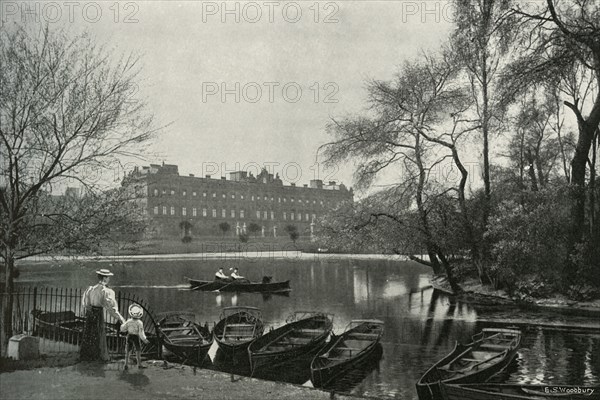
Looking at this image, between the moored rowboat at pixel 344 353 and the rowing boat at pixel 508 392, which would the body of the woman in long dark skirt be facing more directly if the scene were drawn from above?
the moored rowboat

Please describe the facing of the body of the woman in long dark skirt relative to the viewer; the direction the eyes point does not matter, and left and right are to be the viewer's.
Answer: facing away from the viewer and to the right of the viewer

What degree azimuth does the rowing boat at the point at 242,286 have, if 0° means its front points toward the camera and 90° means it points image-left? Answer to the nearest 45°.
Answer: approximately 90°

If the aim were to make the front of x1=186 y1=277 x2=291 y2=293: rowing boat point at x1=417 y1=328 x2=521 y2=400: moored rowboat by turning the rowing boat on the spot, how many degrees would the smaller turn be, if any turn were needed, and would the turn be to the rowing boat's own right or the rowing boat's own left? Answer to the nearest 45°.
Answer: approximately 90° to the rowing boat's own left

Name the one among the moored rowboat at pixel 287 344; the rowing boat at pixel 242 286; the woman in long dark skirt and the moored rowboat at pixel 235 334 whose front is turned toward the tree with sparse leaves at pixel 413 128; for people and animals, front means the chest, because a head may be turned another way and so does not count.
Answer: the woman in long dark skirt

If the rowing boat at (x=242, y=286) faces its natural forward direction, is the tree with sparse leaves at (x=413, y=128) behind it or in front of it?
behind
